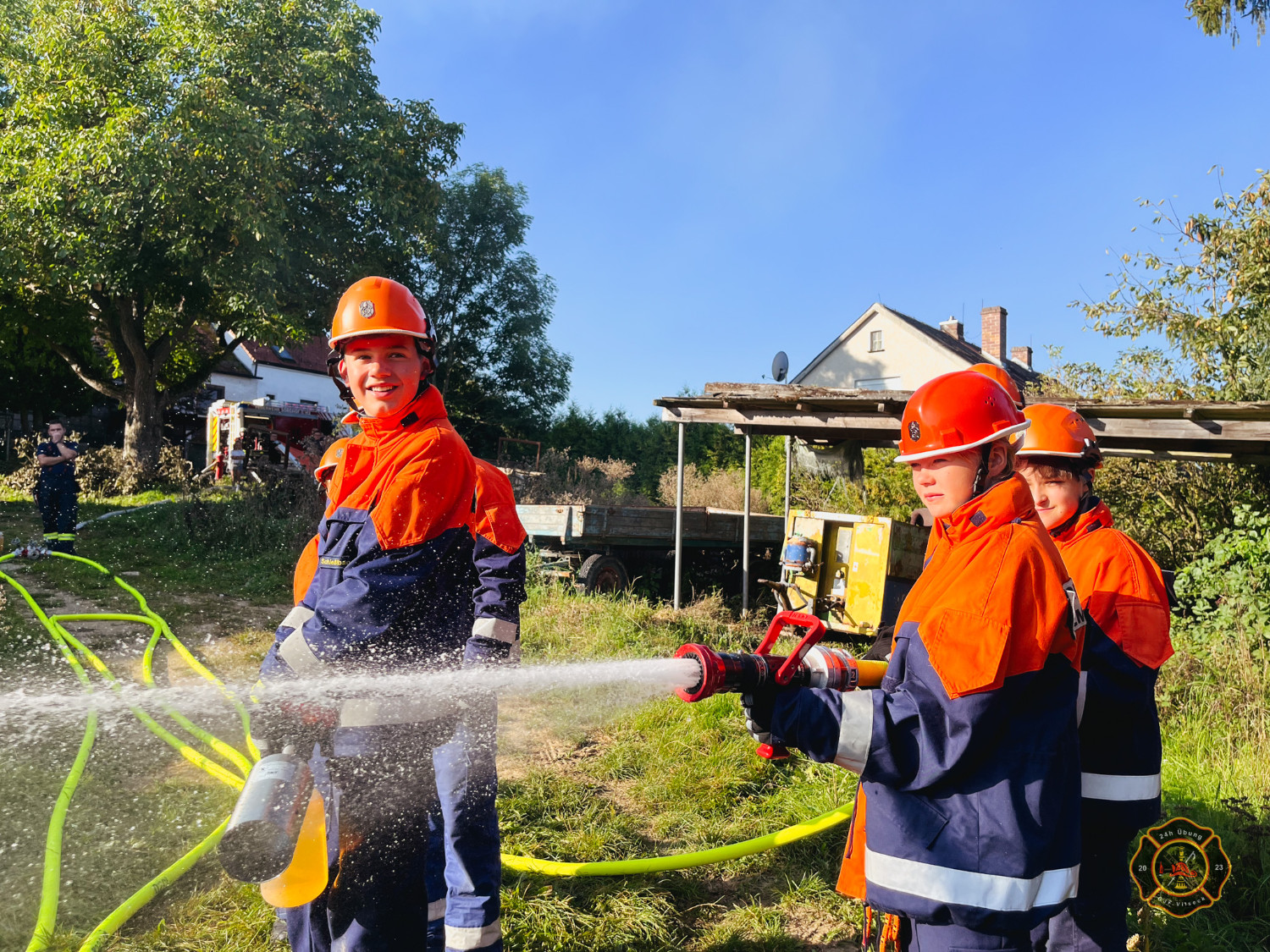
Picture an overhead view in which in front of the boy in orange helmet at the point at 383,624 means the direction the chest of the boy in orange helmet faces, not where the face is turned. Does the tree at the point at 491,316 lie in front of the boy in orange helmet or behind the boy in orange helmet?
behind

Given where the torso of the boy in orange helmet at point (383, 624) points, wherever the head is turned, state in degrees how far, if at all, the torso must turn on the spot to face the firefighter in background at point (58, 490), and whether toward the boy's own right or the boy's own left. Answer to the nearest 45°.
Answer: approximately 135° to the boy's own right

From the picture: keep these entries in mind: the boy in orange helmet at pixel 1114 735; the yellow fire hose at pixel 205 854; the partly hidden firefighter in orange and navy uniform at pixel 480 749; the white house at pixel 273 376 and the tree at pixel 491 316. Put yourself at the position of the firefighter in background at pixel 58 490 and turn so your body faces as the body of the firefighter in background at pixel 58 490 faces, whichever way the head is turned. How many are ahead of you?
3

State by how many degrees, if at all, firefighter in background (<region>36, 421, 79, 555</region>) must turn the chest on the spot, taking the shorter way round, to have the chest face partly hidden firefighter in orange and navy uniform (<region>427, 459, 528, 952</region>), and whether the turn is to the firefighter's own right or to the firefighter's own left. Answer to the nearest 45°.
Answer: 0° — they already face them

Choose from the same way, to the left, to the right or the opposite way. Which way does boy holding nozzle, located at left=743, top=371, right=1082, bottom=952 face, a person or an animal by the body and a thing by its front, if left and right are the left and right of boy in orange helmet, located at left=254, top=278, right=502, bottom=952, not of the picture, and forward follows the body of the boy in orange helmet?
to the right

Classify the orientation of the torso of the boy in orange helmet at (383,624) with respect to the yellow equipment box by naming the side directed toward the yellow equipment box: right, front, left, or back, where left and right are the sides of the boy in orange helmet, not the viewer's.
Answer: back

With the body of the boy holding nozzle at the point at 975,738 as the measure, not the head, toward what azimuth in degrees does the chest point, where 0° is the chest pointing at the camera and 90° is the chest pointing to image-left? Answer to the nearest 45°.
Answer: approximately 90°

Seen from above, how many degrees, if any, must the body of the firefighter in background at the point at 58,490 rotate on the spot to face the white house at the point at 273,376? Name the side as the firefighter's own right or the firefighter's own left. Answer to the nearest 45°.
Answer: approximately 180°

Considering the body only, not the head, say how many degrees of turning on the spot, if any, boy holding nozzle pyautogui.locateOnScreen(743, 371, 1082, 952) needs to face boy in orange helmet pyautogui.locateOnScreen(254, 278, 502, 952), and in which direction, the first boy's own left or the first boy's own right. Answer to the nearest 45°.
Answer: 0° — they already face them

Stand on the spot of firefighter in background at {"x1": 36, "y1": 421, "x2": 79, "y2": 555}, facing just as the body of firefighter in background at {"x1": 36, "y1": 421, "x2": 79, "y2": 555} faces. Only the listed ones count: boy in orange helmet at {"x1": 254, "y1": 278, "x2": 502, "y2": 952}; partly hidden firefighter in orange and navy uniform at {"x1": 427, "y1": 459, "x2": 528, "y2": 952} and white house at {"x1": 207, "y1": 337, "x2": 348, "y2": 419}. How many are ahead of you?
2
